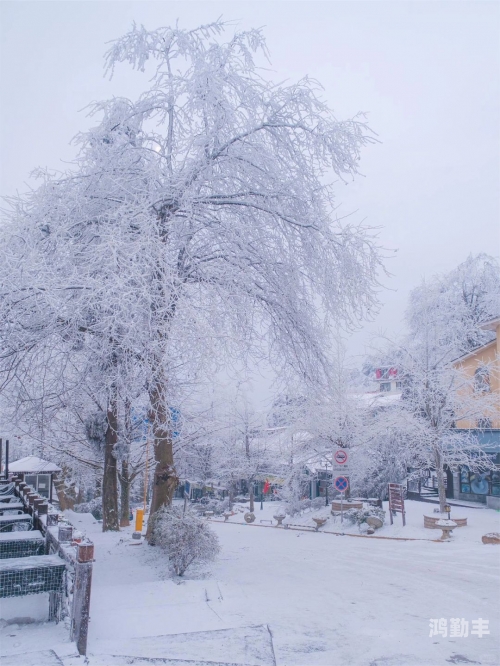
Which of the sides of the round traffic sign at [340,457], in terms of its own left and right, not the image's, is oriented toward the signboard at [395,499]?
left

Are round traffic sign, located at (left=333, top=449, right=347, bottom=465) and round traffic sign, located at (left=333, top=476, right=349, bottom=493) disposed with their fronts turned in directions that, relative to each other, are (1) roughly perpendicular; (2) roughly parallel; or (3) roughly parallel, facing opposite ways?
roughly parallel

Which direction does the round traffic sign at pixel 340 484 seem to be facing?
toward the camera

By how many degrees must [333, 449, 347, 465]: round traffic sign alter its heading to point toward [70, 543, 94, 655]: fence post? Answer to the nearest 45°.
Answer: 0° — it already faces it

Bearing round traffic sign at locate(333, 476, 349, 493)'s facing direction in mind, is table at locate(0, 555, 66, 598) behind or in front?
in front

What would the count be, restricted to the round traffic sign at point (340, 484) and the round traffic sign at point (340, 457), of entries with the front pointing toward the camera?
2

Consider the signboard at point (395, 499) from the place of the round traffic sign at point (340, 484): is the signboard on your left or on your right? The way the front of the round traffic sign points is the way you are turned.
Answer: on your left

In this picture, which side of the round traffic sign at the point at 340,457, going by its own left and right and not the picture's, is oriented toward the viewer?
front

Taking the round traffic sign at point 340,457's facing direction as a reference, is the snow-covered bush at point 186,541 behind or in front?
in front
